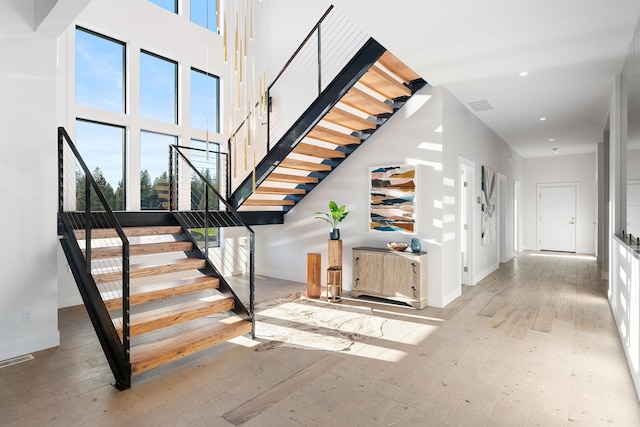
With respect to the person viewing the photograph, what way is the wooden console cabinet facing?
facing the viewer and to the left of the viewer

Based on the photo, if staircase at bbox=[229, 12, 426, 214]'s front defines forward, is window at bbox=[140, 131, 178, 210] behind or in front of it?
in front

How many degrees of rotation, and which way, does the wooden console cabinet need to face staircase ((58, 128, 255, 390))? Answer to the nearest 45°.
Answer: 0° — it already faces it

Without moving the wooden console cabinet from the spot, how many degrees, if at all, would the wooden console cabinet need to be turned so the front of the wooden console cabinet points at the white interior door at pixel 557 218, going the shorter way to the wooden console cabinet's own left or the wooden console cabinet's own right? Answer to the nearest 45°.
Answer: approximately 180°

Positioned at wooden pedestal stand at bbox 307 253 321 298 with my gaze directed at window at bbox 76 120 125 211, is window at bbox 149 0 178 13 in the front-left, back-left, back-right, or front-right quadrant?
front-right

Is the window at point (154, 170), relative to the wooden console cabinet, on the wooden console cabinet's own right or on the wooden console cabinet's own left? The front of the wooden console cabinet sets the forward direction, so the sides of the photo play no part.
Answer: on the wooden console cabinet's own right

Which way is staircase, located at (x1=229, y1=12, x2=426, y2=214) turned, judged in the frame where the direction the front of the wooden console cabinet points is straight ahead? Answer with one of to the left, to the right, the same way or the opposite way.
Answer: to the right

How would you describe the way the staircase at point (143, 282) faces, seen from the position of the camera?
facing the viewer and to the right of the viewer
